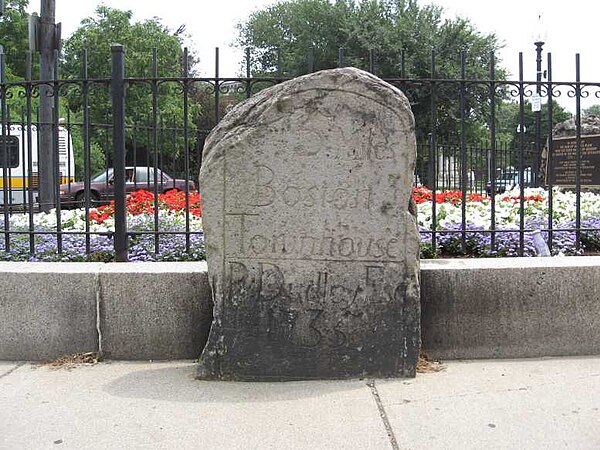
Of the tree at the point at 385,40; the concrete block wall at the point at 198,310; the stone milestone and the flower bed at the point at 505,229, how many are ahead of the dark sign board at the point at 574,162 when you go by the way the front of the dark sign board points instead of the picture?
3

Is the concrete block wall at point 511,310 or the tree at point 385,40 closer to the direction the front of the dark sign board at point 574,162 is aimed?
the concrete block wall

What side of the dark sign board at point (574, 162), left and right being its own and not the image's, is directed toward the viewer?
front

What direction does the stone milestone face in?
toward the camera

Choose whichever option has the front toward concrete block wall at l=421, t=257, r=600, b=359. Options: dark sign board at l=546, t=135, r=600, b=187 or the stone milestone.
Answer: the dark sign board

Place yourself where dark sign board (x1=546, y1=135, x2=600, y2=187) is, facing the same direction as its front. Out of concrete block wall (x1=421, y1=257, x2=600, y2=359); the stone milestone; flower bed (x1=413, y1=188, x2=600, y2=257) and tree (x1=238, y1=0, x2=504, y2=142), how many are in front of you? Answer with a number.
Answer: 3

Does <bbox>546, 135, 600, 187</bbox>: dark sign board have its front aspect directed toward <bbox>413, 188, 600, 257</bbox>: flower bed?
yes

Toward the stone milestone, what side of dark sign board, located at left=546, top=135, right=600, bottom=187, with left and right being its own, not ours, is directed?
front

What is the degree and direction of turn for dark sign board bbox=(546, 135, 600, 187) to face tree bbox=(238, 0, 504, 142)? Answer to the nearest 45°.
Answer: approximately 135° to its right

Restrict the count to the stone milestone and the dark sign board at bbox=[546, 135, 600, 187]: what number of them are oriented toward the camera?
2

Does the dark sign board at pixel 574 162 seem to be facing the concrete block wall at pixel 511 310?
yes

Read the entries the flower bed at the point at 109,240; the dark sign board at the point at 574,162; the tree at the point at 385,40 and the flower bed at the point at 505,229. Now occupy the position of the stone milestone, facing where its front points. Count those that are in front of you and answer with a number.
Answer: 0

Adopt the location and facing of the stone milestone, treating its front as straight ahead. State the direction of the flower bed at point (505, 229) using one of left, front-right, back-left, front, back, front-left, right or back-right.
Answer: back-left

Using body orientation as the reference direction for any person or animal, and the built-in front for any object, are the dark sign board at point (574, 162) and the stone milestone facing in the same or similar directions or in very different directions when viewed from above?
same or similar directions

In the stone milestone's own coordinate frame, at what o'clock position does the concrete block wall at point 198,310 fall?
The concrete block wall is roughly at 4 o'clock from the stone milestone.

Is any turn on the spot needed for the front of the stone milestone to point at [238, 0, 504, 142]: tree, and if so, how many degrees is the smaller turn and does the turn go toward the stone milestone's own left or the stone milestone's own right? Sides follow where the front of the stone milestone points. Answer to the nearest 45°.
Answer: approximately 180°

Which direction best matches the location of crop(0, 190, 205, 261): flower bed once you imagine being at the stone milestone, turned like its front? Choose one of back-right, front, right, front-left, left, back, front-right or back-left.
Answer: back-right

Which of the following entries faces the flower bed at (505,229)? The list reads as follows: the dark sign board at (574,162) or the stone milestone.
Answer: the dark sign board
